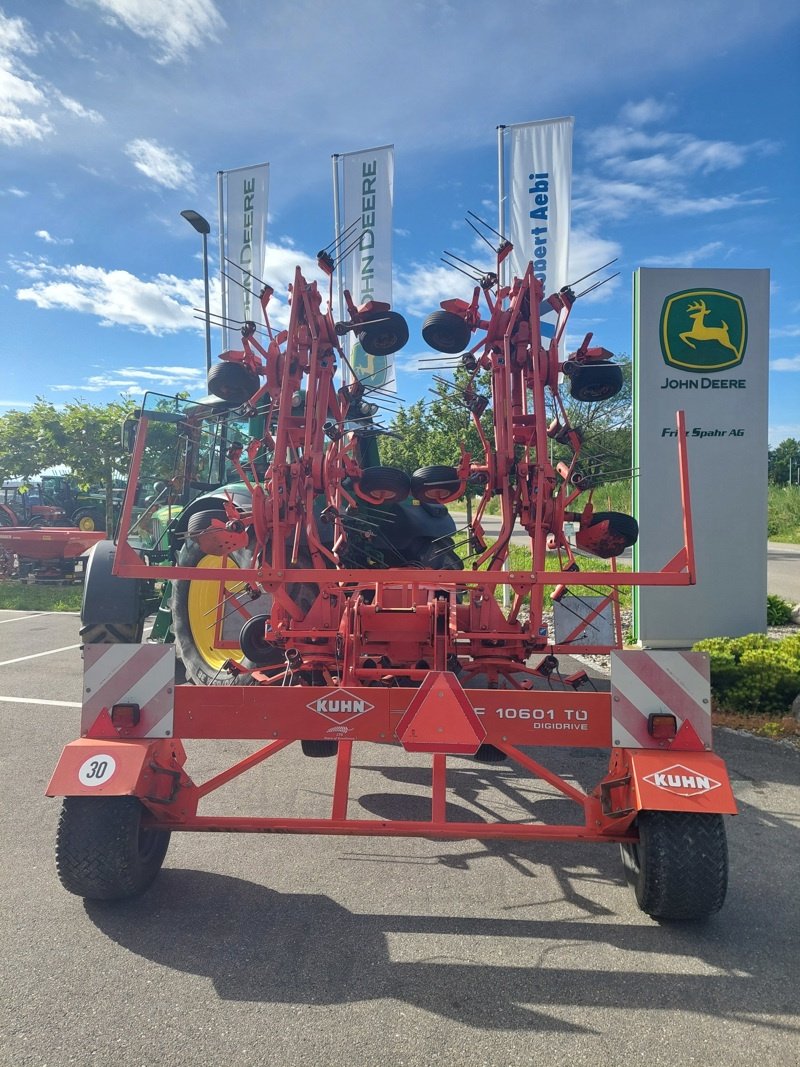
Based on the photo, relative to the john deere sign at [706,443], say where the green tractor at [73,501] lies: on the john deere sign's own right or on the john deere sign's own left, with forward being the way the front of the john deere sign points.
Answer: on the john deere sign's own right

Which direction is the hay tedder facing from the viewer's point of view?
away from the camera

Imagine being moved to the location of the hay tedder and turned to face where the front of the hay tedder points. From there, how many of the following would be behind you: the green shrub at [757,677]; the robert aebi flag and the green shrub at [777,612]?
0

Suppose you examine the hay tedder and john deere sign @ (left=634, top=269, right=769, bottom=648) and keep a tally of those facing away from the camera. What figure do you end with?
1

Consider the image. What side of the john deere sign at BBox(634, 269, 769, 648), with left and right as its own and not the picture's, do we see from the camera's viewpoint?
front

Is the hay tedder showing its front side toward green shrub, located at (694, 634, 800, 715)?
no

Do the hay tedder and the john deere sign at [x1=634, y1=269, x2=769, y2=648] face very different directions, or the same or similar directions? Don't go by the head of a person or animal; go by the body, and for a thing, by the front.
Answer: very different directions

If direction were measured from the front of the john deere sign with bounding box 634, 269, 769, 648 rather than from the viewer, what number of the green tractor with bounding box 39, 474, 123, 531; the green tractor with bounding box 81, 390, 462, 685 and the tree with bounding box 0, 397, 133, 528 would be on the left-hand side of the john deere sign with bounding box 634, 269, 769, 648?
0

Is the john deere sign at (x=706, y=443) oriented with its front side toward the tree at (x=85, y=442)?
no

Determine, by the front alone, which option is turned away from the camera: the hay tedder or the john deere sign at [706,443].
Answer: the hay tedder

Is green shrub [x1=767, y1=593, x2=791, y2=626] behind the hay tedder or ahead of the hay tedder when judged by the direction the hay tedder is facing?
ahead

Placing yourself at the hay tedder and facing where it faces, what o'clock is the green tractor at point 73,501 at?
The green tractor is roughly at 11 o'clock from the hay tedder.

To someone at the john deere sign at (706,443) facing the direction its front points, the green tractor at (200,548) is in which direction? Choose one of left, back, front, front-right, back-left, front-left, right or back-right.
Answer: front-right

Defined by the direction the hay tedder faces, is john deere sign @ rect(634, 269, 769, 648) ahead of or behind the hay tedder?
ahead

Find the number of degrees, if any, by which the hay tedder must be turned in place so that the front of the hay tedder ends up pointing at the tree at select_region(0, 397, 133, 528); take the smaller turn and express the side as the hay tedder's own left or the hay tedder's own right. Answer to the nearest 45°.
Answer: approximately 45° to the hay tedder's own left
